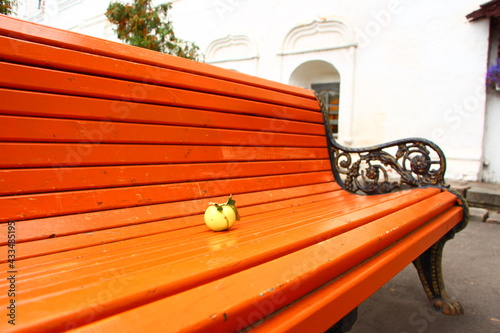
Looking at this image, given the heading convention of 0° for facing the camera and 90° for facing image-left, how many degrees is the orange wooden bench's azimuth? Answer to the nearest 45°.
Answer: approximately 315°

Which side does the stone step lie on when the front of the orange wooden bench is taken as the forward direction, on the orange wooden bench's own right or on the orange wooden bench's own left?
on the orange wooden bench's own left
